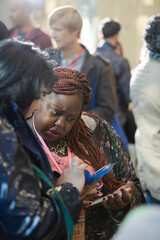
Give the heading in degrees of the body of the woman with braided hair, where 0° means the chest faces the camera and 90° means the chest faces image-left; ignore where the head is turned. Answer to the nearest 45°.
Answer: approximately 45°

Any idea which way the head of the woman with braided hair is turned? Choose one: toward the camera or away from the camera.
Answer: toward the camera

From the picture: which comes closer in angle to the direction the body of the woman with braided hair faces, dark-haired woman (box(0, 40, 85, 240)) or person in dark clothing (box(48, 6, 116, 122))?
the dark-haired woman

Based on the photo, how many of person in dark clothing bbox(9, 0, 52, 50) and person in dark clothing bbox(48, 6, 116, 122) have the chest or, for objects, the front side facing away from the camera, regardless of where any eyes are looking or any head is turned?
0

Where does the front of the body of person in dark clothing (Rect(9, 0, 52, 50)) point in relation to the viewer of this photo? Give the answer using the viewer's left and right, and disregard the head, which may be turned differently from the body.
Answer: facing the viewer and to the left of the viewer

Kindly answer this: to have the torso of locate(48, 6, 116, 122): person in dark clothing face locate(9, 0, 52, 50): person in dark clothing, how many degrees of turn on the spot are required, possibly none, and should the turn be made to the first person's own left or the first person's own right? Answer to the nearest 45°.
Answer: approximately 90° to the first person's own right

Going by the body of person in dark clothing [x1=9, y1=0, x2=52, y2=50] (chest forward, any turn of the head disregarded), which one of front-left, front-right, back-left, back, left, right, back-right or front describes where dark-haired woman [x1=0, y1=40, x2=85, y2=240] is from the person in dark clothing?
front-left

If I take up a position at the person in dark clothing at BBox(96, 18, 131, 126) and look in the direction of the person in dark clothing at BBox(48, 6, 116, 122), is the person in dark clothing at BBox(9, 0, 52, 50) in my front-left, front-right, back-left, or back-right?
front-right

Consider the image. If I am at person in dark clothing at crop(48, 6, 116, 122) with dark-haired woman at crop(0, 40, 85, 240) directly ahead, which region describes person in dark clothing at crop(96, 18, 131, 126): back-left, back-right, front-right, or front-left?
back-left

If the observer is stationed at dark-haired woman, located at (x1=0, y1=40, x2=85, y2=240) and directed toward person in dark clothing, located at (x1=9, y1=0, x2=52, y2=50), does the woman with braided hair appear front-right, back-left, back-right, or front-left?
front-right

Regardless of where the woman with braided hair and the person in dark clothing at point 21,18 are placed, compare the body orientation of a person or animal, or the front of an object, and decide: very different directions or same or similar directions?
same or similar directions

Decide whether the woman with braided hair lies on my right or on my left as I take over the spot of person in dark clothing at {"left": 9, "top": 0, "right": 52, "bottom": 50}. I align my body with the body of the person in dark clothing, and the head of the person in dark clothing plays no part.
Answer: on my left

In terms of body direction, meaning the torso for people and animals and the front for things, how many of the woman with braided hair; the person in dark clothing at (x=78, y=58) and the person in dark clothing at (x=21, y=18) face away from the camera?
0

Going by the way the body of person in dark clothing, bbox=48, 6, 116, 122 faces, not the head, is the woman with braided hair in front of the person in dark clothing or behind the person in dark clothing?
in front
